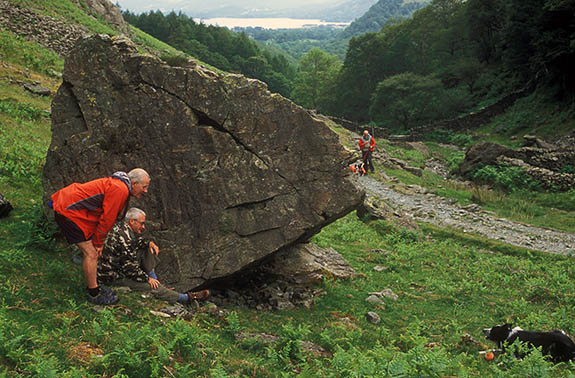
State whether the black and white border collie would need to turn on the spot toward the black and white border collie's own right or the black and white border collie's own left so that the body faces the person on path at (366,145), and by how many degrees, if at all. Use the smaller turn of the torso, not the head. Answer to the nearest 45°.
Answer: approximately 45° to the black and white border collie's own right

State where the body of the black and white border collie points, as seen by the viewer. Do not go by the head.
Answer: to the viewer's left

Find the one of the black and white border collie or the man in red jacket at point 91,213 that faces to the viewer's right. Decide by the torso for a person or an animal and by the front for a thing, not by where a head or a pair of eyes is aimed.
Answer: the man in red jacket

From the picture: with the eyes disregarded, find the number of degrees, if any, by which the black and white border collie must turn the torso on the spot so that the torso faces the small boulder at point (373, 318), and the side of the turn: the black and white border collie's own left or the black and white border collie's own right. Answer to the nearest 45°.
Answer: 0° — it already faces it

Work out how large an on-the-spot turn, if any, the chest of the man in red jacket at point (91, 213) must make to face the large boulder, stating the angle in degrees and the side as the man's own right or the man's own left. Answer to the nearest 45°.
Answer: approximately 45° to the man's own left

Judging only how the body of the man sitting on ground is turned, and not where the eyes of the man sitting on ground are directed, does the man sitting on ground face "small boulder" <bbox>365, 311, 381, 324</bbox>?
yes

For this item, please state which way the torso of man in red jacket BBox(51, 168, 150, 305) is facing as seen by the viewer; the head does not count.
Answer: to the viewer's right

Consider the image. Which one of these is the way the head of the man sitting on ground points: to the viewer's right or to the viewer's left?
to the viewer's right

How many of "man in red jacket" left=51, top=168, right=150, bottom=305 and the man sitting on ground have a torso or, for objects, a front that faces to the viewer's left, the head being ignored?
0

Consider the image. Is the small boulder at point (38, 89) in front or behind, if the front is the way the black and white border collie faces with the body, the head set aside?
in front

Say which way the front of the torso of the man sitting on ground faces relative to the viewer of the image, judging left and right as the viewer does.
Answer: facing to the right of the viewer
